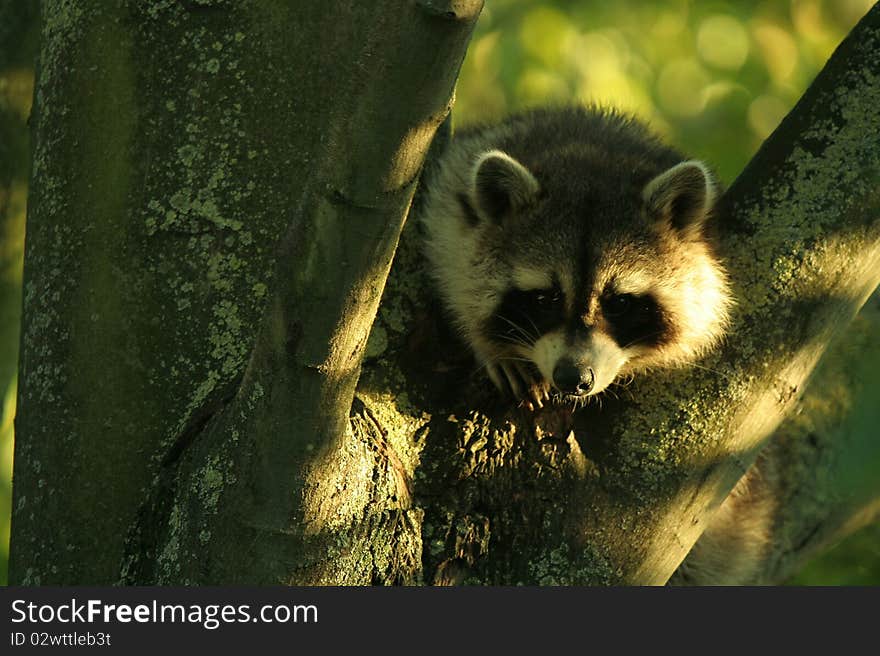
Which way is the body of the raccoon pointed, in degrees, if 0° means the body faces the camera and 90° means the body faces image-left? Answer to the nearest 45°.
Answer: approximately 0°
